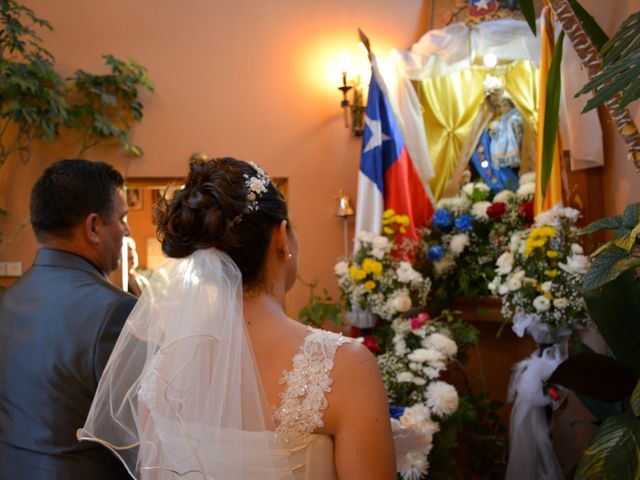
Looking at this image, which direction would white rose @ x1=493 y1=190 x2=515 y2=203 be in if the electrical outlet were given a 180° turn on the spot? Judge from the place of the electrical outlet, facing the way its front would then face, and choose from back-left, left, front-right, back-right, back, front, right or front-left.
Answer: back-right

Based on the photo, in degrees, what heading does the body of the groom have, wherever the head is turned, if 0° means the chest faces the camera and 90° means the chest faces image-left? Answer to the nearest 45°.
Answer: approximately 225°

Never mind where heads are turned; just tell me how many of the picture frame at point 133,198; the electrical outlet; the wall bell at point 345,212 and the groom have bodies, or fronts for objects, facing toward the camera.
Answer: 3

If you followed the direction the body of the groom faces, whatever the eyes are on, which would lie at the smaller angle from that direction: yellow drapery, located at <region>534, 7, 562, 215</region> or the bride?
the yellow drapery

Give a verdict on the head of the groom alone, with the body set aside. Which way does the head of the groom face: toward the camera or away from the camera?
away from the camera

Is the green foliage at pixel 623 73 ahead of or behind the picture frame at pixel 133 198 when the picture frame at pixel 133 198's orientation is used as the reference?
ahead

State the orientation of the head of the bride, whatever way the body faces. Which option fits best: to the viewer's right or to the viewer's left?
to the viewer's right
